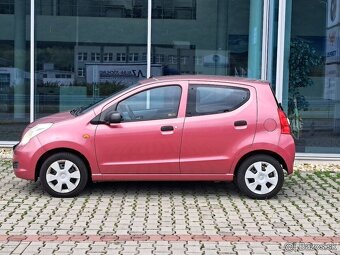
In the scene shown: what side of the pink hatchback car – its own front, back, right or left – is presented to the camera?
left
